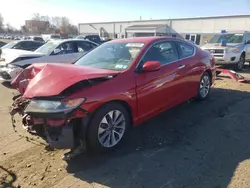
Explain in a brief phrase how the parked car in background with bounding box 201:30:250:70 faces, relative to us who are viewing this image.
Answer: facing the viewer and to the left of the viewer

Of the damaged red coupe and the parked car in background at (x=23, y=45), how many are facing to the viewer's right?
0

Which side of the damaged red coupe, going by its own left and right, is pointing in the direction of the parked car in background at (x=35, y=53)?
right

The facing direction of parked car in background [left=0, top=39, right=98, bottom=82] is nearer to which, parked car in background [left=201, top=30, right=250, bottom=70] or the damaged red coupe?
the damaged red coupe

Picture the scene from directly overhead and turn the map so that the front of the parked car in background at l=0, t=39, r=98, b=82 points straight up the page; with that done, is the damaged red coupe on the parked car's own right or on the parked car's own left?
on the parked car's own left

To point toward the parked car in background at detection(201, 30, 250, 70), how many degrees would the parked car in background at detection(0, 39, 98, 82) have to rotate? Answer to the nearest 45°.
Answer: approximately 135° to its left

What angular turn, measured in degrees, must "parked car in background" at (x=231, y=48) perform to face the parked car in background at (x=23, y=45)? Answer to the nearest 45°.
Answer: approximately 45° to its right
